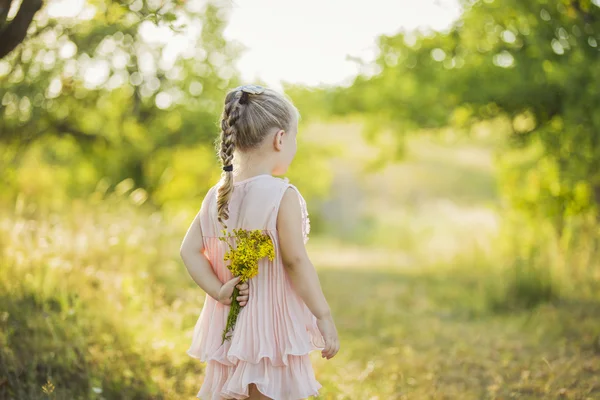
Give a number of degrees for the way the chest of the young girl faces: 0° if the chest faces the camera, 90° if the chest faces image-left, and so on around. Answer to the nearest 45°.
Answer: approximately 225°

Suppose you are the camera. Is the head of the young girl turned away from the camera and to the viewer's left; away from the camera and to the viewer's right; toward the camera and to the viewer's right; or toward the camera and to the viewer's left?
away from the camera and to the viewer's right
